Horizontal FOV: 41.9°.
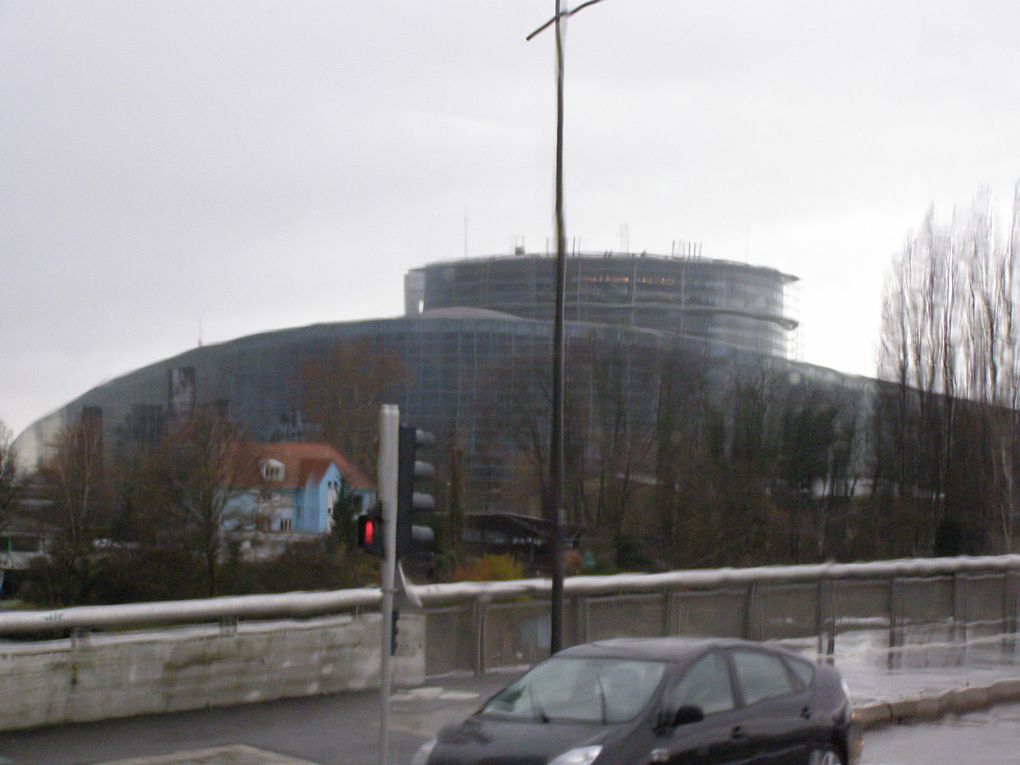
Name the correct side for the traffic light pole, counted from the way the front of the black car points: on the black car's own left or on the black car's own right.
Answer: on the black car's own right

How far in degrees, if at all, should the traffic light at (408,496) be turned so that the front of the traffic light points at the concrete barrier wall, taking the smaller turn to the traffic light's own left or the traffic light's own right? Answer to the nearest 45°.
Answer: approximately 135° to the traffic light's own left

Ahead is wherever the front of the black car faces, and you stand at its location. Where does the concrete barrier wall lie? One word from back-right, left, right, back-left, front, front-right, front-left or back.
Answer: right

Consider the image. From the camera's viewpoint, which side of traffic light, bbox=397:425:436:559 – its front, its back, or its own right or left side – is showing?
right

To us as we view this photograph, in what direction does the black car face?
facing the viewer and to the left of the viewer

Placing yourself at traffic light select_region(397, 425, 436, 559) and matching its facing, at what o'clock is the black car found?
The black car is roughly at 1 o'clock from the traffic light.

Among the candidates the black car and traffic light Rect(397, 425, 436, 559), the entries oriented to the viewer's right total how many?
1

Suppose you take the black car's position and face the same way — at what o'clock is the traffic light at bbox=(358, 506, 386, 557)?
The traffic light is roughly at 2 o'clock from the black car.
